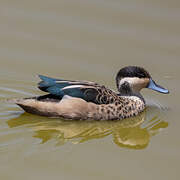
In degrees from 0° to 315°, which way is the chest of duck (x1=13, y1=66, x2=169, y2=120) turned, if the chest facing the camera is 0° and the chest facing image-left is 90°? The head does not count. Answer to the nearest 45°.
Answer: approximately 270°
